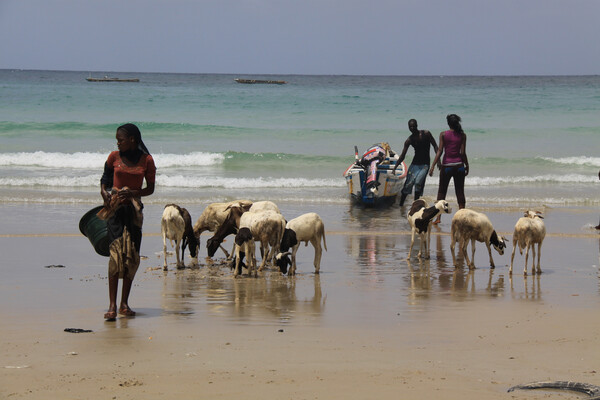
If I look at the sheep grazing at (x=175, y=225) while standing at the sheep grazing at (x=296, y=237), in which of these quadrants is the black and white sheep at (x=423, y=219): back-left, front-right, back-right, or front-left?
back-right

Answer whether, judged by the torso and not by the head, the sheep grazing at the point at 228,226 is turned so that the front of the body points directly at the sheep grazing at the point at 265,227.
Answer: no

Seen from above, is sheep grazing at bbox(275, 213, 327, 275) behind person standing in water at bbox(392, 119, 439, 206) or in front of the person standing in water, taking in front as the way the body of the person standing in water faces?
in front

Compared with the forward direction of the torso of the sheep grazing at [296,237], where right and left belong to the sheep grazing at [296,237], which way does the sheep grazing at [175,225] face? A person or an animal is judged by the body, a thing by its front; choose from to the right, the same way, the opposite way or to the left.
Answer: the opposite way

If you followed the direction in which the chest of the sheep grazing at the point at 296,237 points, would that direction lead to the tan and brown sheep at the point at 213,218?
no

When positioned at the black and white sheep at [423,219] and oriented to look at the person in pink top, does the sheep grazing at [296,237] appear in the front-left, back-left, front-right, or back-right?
back-left
